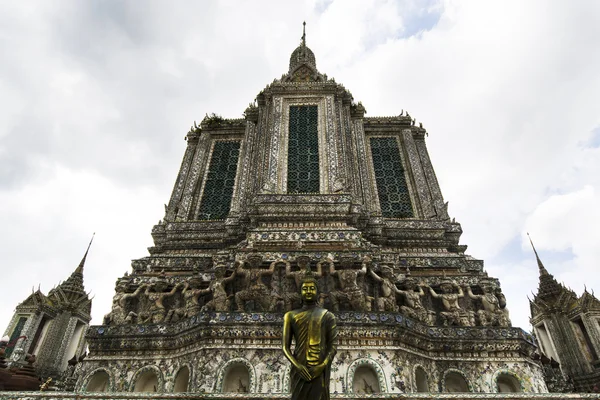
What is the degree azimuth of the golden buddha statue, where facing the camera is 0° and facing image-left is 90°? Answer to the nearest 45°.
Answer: approximately 0°

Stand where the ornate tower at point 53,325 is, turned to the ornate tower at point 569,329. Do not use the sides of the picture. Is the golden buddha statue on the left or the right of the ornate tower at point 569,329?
right

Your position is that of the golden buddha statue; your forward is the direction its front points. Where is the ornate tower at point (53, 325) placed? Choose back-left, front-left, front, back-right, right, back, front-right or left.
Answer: back-right

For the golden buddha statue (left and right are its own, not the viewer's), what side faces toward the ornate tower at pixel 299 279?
back

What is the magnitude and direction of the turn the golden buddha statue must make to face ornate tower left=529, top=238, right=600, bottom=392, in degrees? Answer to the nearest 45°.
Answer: approximately 135° to its left
